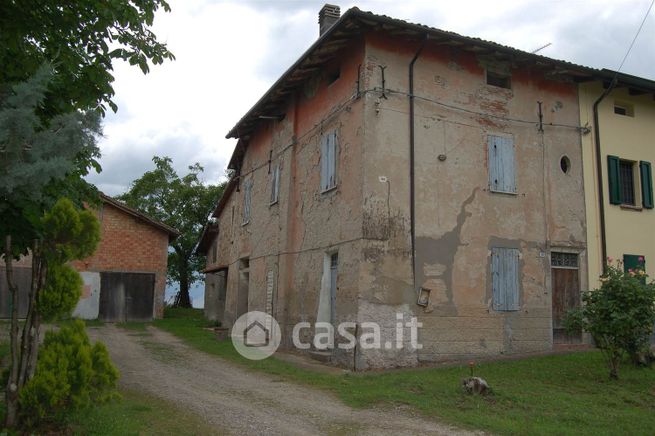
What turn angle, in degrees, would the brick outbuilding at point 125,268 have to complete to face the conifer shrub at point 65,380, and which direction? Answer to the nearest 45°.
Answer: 0° — it already faces it

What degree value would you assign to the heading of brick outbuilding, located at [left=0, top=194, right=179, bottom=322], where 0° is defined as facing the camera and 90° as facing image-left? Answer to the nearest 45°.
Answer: approximately 0°

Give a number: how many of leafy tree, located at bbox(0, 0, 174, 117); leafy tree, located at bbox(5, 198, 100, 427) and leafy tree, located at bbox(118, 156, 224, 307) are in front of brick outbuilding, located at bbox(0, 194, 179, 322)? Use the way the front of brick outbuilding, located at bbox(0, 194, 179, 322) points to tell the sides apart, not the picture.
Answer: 2

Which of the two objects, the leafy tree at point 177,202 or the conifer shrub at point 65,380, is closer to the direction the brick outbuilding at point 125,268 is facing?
the conifer shrub
